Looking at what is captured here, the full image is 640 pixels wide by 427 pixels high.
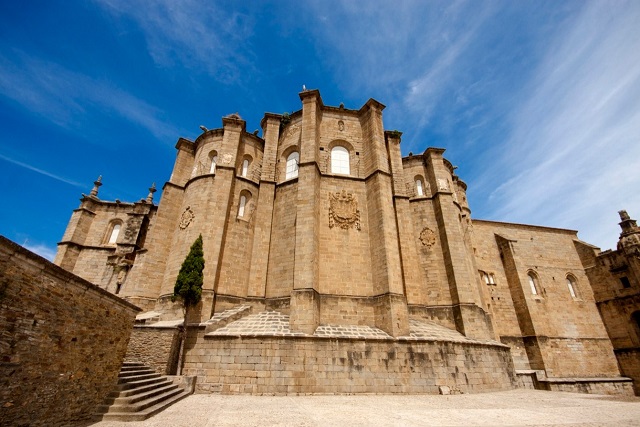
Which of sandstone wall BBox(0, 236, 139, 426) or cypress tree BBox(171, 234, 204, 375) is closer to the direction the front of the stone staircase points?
the sandstone wall

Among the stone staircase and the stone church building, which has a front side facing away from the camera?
the stone church building

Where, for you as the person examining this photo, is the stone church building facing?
facing away from the viewer

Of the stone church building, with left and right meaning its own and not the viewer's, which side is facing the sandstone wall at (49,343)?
back
